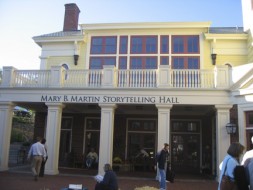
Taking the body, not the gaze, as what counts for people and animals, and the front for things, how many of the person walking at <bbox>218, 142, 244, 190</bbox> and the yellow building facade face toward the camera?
1

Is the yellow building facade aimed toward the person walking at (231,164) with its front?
yes

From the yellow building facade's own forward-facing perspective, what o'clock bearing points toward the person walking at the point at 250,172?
The person walking is roughly at 12 o'clock from the yellow building facade.

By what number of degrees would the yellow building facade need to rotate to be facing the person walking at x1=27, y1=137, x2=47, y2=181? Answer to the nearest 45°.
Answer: approximately 45° to its right

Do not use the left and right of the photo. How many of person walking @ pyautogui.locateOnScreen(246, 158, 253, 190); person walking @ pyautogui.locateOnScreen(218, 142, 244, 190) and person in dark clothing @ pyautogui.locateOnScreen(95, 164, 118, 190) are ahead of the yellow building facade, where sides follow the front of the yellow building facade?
3

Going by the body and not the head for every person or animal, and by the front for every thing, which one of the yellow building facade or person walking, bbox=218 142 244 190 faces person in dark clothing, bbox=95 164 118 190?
the yellow building facade
